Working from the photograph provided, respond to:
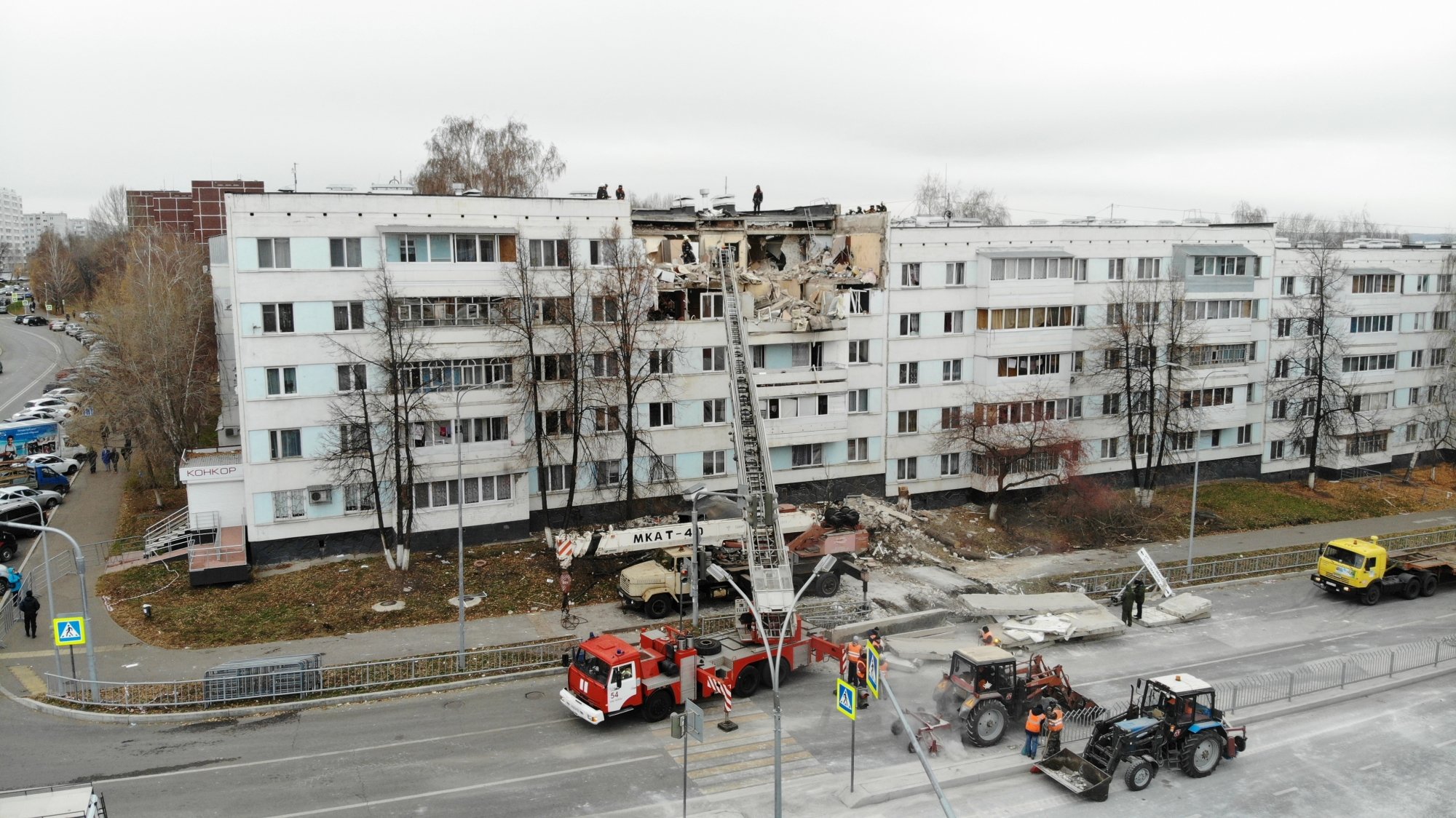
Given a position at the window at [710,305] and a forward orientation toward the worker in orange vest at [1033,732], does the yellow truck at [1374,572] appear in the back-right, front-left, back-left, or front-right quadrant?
front-left

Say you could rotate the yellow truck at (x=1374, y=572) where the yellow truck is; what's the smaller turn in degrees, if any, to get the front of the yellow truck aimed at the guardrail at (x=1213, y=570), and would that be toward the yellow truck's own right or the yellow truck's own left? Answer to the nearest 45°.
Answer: approximately 45° to the yellow truck's own right

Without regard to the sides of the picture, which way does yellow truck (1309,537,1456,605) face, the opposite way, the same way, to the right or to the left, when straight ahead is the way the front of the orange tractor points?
the opposite way

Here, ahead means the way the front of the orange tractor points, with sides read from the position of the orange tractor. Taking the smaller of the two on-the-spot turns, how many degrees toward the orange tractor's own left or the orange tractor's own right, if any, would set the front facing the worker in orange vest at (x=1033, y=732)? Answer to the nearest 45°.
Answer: approximately 90° to the orange tractor's own right

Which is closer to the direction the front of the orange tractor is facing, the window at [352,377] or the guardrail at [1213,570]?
the guardrail

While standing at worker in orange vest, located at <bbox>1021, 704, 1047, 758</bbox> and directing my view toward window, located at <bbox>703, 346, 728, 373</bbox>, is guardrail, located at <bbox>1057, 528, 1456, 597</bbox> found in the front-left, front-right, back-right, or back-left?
front-right

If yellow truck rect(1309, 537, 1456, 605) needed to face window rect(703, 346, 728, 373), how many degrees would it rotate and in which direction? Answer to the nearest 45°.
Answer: approximately 45° to its right

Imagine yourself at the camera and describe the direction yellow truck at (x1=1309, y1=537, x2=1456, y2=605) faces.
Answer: facing the viewer and to the left of the viewer

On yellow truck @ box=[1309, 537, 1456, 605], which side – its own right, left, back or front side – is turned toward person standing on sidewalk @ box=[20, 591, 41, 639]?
front

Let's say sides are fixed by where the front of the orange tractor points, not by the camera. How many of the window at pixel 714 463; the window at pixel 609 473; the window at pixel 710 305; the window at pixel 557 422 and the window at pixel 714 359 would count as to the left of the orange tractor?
5

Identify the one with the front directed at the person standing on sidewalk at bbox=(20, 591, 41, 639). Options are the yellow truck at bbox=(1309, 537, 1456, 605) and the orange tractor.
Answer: the yellow truck

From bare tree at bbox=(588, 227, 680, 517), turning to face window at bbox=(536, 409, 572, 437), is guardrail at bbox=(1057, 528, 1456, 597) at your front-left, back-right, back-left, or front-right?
back-left

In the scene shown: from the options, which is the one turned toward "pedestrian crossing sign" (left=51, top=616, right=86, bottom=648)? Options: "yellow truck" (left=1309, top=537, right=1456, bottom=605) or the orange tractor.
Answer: the yellow truck

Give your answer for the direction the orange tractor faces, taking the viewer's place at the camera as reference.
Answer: facing away from the viewer and to the right of the viewer

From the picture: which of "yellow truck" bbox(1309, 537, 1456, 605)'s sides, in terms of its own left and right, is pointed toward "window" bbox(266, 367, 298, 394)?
front

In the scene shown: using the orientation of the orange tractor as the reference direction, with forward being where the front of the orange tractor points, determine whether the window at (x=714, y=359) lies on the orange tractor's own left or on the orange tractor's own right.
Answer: on the orange tractor's own left
